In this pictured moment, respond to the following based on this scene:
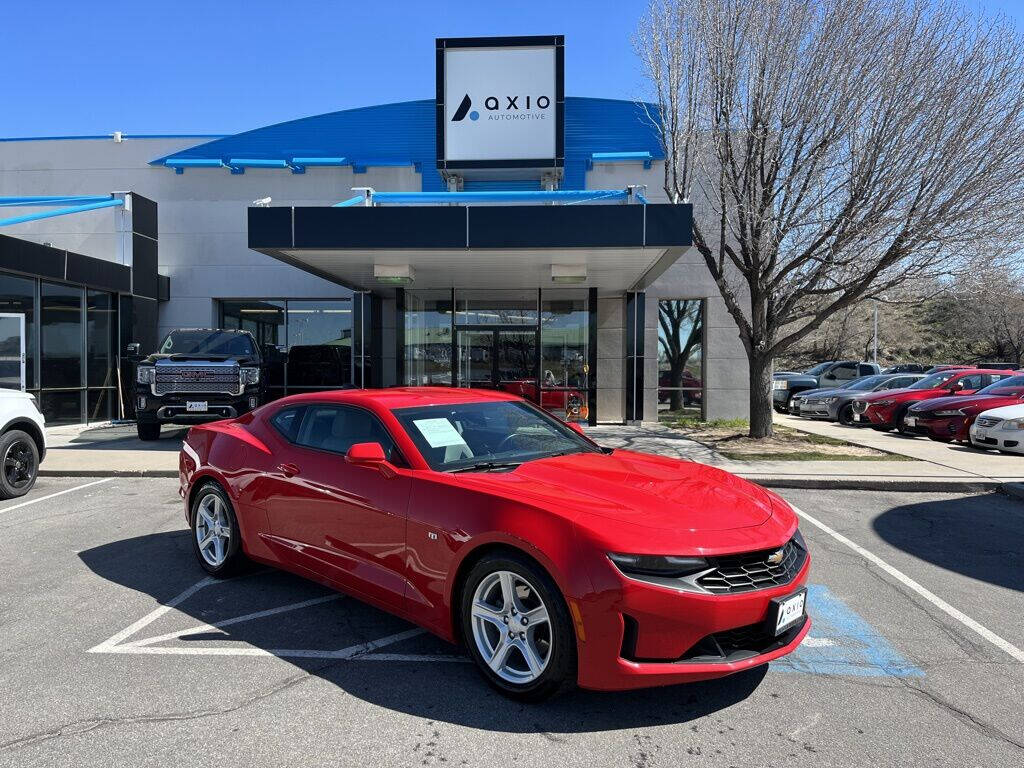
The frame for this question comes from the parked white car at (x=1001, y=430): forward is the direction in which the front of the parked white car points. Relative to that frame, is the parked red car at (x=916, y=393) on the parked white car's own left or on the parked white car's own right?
on the parked white car's own right

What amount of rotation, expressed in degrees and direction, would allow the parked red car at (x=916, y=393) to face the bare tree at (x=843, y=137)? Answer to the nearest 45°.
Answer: approximately 45° to its left

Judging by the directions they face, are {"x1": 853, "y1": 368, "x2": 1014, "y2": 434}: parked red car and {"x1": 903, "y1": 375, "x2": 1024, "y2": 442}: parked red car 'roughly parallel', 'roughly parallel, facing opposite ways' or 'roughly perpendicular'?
roughly parallel

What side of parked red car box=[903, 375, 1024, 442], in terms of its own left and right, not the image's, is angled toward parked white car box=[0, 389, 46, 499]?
front

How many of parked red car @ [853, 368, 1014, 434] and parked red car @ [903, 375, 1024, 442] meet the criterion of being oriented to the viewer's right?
0

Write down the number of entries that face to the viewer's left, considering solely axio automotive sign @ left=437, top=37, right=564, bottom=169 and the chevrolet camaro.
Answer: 0

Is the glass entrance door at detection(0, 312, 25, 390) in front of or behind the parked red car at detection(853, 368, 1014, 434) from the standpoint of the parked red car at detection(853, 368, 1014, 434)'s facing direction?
in front

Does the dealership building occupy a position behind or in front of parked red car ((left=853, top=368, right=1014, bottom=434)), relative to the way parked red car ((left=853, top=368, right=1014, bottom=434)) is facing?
in front

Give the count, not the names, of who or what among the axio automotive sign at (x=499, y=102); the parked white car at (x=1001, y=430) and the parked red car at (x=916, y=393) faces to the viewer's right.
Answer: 0

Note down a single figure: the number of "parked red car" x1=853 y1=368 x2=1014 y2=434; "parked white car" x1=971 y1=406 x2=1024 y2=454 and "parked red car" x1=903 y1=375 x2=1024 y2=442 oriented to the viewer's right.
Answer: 0

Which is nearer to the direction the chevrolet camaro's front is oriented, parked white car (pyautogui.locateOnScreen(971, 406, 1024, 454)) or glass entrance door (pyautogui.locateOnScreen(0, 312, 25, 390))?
the parked white car

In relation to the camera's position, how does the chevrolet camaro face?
facing the viewer and to the right of the viewer

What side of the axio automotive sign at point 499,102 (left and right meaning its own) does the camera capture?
front

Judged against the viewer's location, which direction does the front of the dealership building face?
facing the viewer

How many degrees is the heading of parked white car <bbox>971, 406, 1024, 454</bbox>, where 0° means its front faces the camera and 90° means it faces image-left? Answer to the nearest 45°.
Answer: approximately 45°

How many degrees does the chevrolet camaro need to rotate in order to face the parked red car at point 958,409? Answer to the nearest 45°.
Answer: approximately 90° to its left
